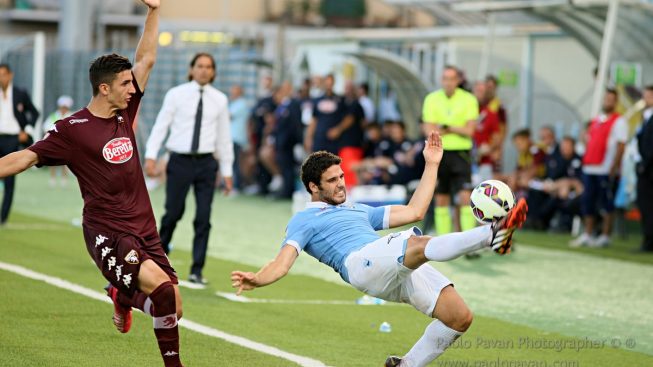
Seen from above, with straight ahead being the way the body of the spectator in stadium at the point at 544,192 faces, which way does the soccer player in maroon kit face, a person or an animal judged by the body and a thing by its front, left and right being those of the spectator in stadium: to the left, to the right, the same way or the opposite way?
to the left

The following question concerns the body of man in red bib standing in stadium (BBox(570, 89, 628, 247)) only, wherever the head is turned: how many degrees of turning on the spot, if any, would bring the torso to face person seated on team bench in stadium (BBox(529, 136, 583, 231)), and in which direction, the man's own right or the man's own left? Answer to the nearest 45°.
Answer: approximately 135° to the man's own right

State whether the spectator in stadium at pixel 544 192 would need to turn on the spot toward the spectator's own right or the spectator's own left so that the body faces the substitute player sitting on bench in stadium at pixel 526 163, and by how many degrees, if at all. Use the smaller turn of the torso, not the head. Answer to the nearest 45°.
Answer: approximately 90° to the spectator's own right

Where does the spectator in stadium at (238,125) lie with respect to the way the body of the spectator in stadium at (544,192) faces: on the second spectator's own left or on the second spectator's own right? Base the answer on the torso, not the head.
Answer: on the second spectator's own right

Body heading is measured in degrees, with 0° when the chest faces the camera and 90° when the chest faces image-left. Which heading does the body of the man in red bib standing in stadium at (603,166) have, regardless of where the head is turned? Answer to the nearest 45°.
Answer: approximately 45°

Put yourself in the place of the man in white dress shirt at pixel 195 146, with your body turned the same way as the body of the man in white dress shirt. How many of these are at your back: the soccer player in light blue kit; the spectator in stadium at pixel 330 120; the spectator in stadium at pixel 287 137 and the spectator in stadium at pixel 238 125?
3

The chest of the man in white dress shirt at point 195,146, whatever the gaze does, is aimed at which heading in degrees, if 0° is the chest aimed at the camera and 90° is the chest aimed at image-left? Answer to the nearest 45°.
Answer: approximately 0°

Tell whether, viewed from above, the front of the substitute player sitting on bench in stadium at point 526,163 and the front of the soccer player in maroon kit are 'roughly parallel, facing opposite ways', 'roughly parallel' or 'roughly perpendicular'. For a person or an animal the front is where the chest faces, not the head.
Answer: roughly perpendicular

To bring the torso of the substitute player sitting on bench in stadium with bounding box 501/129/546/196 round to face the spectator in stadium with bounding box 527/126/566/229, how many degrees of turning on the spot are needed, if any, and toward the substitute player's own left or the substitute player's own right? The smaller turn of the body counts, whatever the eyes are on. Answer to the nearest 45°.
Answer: approximately 90° to the substitute player's own left

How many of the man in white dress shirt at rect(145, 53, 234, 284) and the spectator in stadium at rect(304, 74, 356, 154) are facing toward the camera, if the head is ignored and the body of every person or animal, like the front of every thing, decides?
2

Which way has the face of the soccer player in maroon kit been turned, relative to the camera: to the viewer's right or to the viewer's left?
to the viewer's right

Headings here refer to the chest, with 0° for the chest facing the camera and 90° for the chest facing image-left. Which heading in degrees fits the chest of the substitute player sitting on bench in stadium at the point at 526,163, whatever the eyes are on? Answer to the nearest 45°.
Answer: approximately 45°

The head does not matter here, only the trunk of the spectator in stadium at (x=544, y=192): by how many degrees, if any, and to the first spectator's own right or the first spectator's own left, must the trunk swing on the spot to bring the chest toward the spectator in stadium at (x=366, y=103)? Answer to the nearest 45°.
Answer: approximately 90° to the first spectator's own right

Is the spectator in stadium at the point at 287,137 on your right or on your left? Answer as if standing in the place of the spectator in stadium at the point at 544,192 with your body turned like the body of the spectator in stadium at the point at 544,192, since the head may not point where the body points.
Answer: on your right
